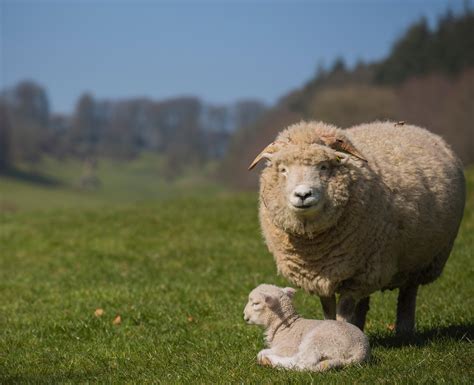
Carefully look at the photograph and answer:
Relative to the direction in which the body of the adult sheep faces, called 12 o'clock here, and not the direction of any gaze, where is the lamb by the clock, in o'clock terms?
The lamb is roughly at 11 o'clock from the adult sheep.

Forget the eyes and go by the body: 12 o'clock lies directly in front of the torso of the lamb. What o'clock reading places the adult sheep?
The adult sheep is roughly at 4 o'clock from the lamb.

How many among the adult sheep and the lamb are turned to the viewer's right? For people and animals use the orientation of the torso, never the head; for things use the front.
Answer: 0

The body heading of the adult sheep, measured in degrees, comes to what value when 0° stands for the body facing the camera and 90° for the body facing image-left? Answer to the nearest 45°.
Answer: approximately 45°

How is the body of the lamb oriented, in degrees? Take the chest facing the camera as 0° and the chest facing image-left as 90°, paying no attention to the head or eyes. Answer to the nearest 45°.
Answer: approximately 90°
